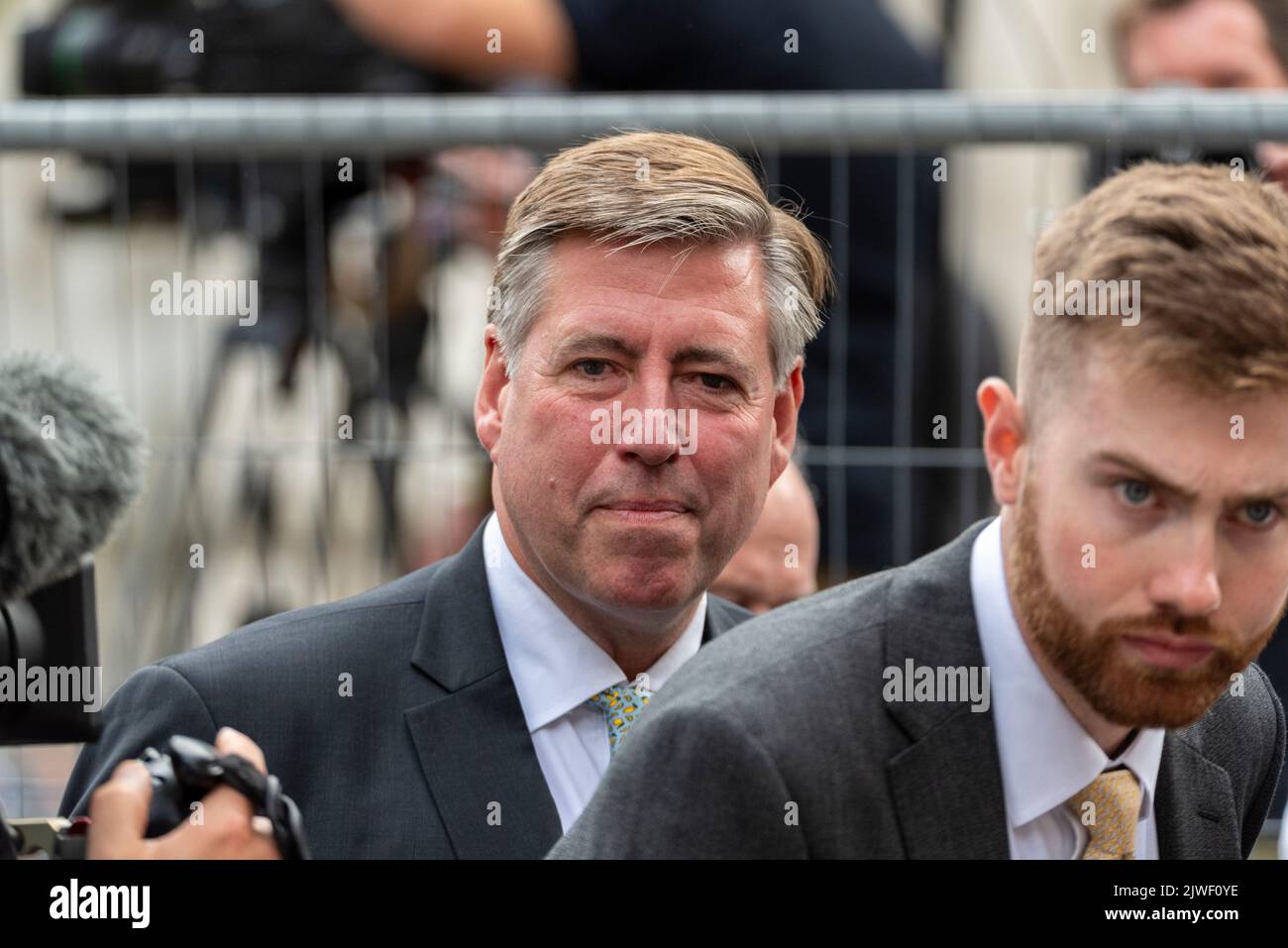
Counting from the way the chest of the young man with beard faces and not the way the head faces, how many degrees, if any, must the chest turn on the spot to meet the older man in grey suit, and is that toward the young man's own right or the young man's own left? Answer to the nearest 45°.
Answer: approximately 180°

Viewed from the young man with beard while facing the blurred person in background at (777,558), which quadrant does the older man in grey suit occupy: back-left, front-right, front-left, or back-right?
front-left

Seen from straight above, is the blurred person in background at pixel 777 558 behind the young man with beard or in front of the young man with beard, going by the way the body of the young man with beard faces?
behind

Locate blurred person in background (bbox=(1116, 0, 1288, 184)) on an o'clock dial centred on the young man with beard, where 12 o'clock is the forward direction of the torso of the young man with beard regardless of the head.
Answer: The blurred person in background is roughly at 8 o'clock from the young man with beard.

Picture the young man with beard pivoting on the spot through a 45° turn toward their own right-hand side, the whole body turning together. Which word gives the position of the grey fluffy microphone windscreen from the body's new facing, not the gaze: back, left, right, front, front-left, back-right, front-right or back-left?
right

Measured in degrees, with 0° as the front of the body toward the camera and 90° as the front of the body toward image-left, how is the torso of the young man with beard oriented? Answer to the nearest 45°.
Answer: approximately 315°
